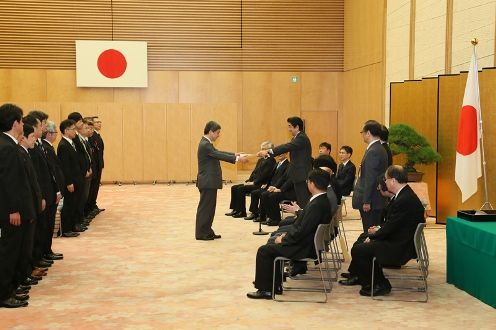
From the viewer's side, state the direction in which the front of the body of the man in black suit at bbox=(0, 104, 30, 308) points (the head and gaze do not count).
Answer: to the viewer's right

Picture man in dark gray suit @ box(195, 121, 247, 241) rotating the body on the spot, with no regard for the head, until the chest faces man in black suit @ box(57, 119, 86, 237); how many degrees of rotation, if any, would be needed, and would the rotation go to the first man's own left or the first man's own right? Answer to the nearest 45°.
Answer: approximately 180°

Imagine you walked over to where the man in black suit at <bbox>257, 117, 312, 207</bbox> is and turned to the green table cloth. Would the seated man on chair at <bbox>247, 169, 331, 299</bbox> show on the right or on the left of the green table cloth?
right

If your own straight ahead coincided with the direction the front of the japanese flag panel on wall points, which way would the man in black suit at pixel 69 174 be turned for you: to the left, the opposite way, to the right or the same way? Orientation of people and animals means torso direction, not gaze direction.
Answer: to the left

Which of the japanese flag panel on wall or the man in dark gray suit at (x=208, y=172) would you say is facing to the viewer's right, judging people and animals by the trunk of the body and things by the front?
the man in dark gray suit

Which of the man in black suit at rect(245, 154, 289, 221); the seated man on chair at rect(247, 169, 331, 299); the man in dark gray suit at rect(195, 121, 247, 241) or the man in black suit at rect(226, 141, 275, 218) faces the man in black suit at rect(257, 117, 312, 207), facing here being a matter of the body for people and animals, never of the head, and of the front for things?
the man in dark gray suit at rect(195, 121, 247, 241)

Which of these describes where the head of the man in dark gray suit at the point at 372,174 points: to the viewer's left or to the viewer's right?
to the viewer's left

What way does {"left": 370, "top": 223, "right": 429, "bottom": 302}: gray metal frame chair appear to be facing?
to the viewer's left

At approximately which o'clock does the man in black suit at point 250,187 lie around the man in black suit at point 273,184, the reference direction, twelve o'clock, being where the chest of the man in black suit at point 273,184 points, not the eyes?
the man in black suit at point 250,187 is roughly at 2 o'clock from the man in black suit at point 273,184.

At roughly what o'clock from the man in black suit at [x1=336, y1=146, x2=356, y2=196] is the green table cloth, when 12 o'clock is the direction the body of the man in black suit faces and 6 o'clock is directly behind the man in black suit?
The green table cloth is roughly at 10 o'clock from the man in black suit.

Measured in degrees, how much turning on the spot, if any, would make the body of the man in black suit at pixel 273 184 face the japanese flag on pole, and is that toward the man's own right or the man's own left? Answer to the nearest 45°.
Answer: approximately 135° to the man's own left

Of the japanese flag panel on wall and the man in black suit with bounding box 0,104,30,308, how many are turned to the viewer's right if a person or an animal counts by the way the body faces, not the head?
1

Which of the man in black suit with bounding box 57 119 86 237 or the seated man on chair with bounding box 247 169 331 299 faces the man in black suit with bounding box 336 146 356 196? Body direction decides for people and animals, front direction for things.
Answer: the man in black suit with bounding box 57 119 86 237

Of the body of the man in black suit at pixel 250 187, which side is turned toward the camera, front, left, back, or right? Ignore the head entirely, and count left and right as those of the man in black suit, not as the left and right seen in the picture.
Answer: left

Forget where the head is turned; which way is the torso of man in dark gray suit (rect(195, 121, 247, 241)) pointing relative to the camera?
to the viewer's right

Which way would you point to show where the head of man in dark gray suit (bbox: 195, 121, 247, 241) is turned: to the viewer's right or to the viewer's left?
to the viewer's right

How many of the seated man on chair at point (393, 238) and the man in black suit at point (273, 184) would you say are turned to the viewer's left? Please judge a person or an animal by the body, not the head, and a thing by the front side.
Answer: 2

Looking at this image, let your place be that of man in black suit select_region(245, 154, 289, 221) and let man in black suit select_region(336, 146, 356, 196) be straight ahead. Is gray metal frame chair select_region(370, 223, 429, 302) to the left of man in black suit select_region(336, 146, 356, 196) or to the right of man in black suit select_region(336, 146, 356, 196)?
right
